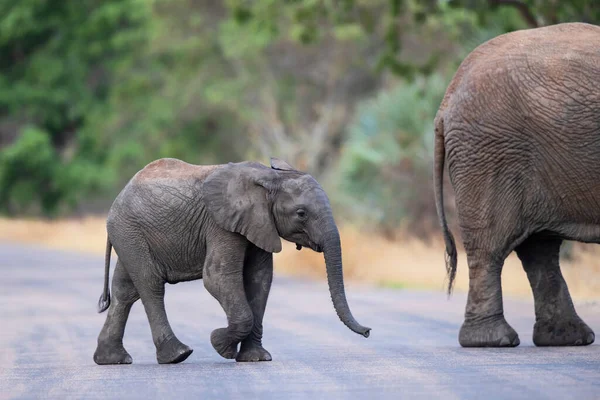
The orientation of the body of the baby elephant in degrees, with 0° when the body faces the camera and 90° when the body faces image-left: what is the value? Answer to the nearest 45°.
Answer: approximately 270°

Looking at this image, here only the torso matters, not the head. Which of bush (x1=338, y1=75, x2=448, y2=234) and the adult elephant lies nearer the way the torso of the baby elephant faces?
the adult elephant

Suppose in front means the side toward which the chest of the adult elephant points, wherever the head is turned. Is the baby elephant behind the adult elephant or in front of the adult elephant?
behind

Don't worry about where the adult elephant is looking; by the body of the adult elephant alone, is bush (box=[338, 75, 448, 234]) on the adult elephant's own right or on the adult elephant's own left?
on the adult elephant's own left

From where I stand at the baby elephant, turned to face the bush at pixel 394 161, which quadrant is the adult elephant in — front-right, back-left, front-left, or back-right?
front-right

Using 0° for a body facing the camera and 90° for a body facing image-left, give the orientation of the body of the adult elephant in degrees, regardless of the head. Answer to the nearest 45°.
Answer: approximately 270°

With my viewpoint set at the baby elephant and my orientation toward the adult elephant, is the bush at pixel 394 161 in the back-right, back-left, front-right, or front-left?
front-left

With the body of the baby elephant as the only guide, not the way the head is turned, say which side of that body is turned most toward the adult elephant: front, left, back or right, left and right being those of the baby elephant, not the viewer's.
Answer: front

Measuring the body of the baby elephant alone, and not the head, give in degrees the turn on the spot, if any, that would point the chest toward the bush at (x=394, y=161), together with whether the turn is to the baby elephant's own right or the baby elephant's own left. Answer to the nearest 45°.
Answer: approximately 90° to the baby elephant's own left
